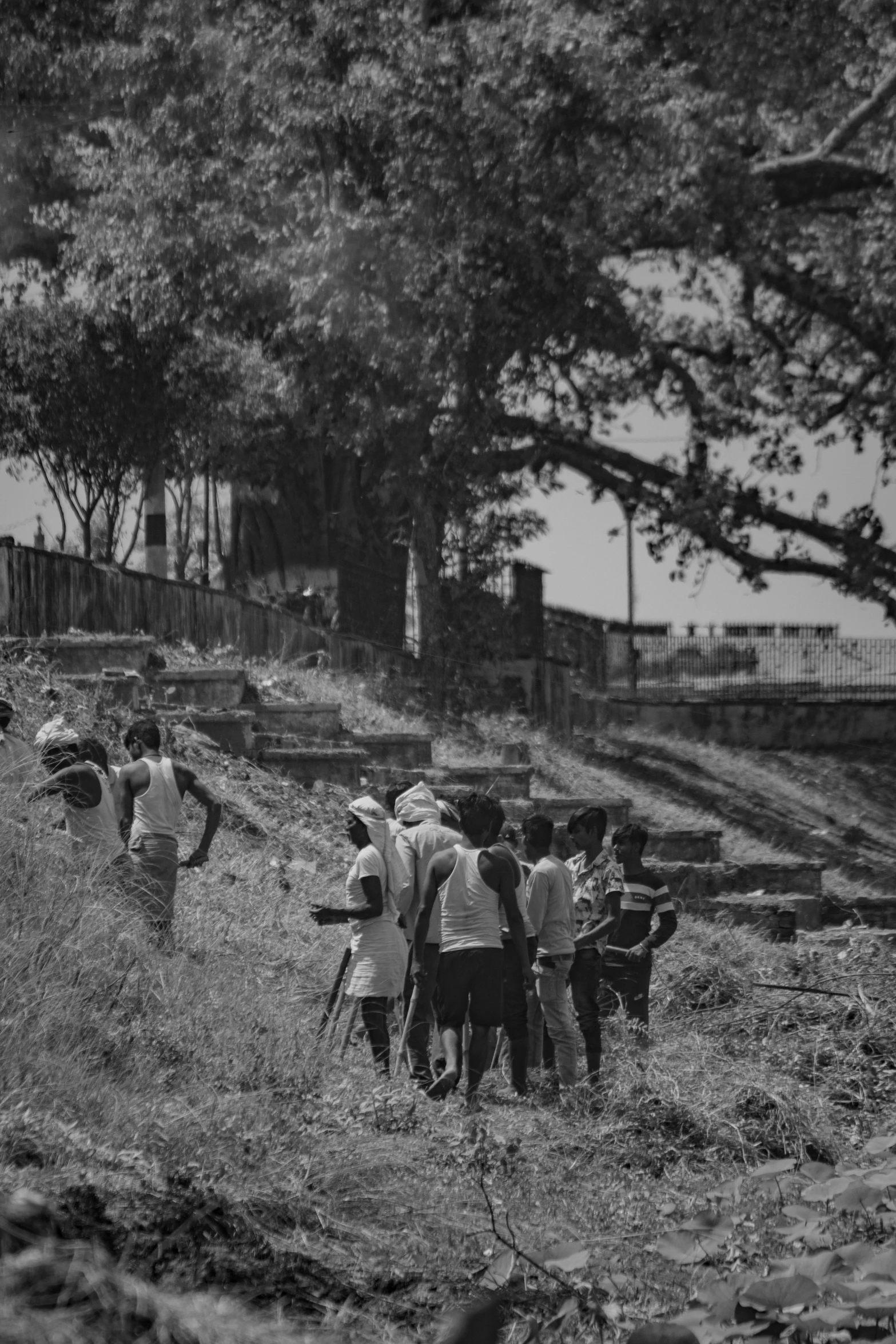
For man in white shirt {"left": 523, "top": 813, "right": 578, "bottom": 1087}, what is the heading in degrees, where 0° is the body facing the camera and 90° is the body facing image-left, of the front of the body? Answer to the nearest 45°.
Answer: approximately 135°

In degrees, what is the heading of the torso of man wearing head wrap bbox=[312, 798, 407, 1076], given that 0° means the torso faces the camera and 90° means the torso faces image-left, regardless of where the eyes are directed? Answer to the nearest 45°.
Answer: approximately 90°

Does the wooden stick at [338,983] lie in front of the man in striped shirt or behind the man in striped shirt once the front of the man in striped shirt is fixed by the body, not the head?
in front

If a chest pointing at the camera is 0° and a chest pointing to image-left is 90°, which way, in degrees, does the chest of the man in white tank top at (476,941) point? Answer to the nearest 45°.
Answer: approximately 180°

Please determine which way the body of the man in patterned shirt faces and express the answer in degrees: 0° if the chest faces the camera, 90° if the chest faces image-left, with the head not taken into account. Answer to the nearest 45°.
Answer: approximately 45°

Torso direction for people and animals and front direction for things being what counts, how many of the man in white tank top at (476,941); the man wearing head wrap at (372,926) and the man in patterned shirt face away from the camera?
1

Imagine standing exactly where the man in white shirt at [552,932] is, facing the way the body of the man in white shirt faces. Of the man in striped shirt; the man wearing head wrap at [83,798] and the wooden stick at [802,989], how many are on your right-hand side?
2

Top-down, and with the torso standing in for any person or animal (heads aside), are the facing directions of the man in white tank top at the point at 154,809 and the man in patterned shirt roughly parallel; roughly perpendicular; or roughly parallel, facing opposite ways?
roughly perpendicular

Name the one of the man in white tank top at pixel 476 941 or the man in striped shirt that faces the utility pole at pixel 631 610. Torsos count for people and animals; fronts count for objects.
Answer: the man in white tank top

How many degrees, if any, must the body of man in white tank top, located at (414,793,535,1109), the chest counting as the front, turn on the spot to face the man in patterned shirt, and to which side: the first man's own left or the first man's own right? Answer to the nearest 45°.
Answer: approximately 45° to the first man's own right

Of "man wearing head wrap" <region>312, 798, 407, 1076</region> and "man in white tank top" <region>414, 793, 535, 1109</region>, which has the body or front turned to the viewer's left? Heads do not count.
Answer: the man wearing head wrap

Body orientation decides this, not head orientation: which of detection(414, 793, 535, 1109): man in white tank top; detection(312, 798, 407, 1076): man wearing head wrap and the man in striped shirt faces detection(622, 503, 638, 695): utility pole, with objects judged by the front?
the man in white tank top

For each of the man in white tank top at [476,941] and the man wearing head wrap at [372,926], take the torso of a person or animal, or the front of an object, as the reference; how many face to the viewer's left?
1

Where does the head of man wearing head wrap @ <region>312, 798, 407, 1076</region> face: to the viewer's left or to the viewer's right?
to the viewer's left
